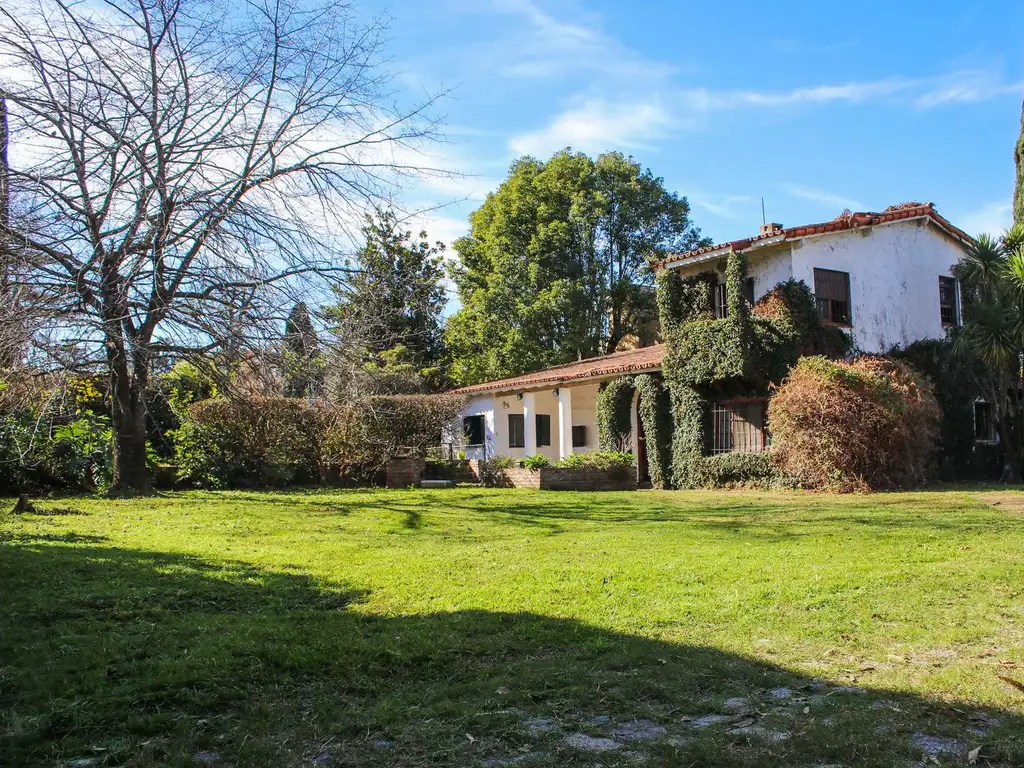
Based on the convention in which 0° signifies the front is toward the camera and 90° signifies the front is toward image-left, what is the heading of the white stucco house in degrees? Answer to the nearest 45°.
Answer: approximately 45°

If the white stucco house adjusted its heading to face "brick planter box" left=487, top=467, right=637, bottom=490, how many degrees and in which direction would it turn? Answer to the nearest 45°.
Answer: approximately 45° to its right

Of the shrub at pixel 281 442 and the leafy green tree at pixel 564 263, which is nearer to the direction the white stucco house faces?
the shrub

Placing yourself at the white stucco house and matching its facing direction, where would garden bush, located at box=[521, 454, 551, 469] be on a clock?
The garden bush is roughly at 1 o'clock from the white stucco house.

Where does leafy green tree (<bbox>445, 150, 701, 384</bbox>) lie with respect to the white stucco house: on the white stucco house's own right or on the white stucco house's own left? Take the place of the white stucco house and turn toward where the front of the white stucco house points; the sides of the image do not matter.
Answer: on the white stucco house's own right

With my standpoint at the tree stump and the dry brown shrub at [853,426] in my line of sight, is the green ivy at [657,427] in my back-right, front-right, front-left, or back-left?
front-left

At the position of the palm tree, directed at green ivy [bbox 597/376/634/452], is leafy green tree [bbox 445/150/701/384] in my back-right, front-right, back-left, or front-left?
front-right

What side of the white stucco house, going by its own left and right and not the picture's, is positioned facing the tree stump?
front
